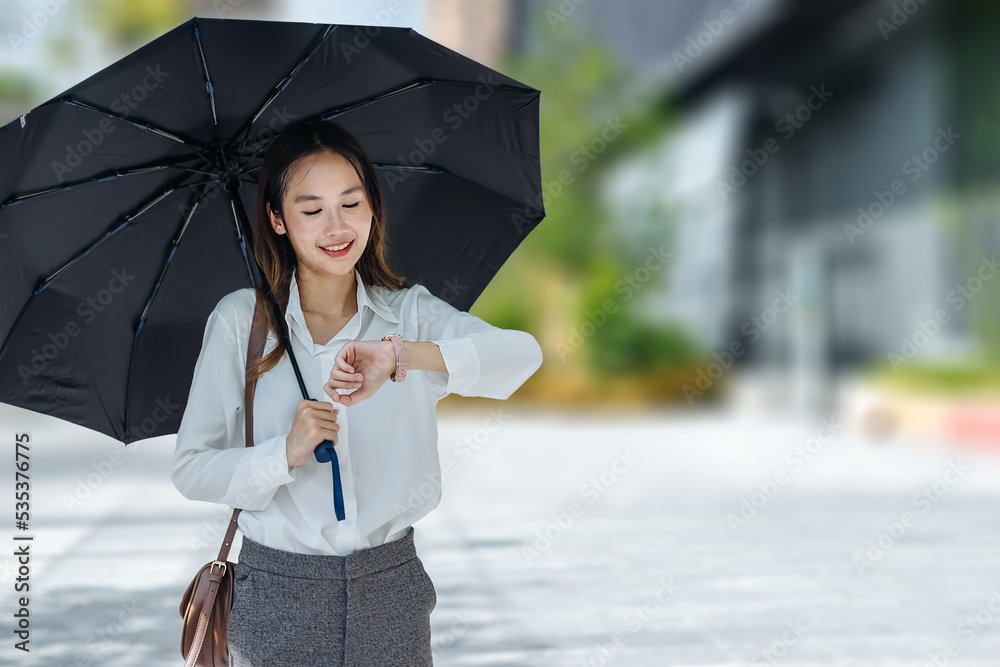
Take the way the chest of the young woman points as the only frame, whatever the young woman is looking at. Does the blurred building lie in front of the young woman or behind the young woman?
behind

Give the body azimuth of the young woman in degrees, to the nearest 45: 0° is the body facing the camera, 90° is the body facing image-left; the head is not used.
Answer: approximately 0°
